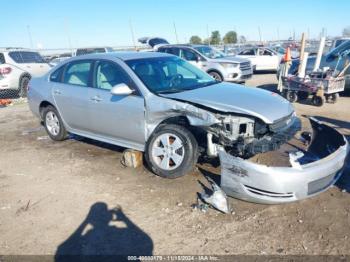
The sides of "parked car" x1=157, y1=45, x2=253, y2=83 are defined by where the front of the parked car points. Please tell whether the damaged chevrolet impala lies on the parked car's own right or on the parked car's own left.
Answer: on the parked car's own right

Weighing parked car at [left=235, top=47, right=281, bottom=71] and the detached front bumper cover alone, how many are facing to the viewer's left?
1

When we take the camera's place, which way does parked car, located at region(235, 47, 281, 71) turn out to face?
facing to the left of the viewer

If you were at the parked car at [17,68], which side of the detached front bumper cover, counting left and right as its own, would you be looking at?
back

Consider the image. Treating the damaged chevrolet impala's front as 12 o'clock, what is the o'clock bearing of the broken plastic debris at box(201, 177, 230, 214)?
The broken plastic debris is roughly at 1 o'clock from the damaged chevrolet impala.

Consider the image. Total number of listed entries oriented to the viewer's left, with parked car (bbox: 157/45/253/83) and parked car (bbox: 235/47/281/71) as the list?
1

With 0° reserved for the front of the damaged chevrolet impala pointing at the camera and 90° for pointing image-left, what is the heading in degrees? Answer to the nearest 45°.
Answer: approximately 315°

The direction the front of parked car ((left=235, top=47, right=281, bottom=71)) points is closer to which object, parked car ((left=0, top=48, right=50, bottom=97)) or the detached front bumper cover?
the parked car

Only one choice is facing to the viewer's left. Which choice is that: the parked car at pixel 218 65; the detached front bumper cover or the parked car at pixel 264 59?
the parked car at pixel 264 59

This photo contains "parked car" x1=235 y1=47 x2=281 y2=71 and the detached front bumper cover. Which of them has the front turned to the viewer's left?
the parked car
